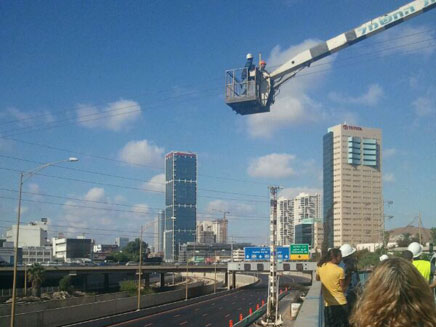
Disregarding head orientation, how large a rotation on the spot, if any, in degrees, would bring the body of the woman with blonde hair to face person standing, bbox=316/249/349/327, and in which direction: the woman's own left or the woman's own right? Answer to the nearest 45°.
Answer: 0° — they already face them

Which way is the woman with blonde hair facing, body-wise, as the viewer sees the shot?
away from the camera
